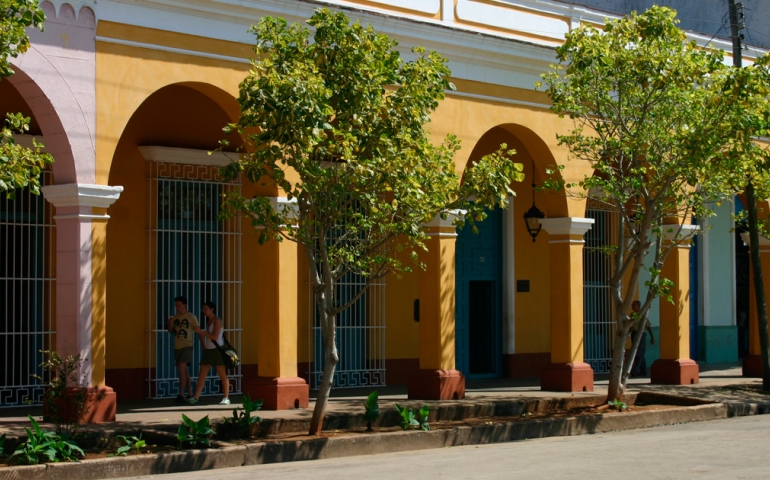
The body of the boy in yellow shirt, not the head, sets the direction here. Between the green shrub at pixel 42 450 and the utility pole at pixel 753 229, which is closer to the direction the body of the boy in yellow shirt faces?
the green shrub

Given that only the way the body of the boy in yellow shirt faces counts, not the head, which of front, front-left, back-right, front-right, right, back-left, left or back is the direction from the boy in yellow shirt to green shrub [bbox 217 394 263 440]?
front-left

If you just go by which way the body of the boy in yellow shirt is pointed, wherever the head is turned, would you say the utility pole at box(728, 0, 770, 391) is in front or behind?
behind
